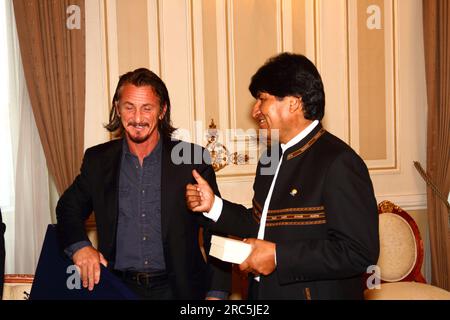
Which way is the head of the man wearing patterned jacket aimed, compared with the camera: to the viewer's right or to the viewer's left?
to the viewer's left

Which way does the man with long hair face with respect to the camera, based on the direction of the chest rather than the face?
toward the camera

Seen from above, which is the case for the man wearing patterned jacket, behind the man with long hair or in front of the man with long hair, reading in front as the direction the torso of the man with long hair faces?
in front

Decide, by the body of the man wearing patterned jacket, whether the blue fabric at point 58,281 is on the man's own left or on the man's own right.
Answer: on the man's own right

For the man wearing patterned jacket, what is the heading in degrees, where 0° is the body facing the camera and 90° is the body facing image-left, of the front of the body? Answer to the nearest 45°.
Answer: approximately 45°

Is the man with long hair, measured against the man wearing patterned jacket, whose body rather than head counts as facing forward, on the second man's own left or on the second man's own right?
on the second man's own right

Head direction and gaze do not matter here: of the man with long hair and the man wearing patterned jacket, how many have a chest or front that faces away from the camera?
0

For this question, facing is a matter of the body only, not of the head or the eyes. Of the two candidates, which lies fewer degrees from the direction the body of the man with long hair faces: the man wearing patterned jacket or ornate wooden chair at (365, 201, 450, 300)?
the man wearing patterned jacket

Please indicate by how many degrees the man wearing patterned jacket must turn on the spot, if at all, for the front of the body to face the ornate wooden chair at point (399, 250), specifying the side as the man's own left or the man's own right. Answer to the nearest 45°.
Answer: approximately 135° to the man's own right

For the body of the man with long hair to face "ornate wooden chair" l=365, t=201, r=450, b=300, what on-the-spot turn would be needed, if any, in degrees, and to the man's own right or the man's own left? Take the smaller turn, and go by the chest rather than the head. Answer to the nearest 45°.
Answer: approximately 135° to the man's own left
